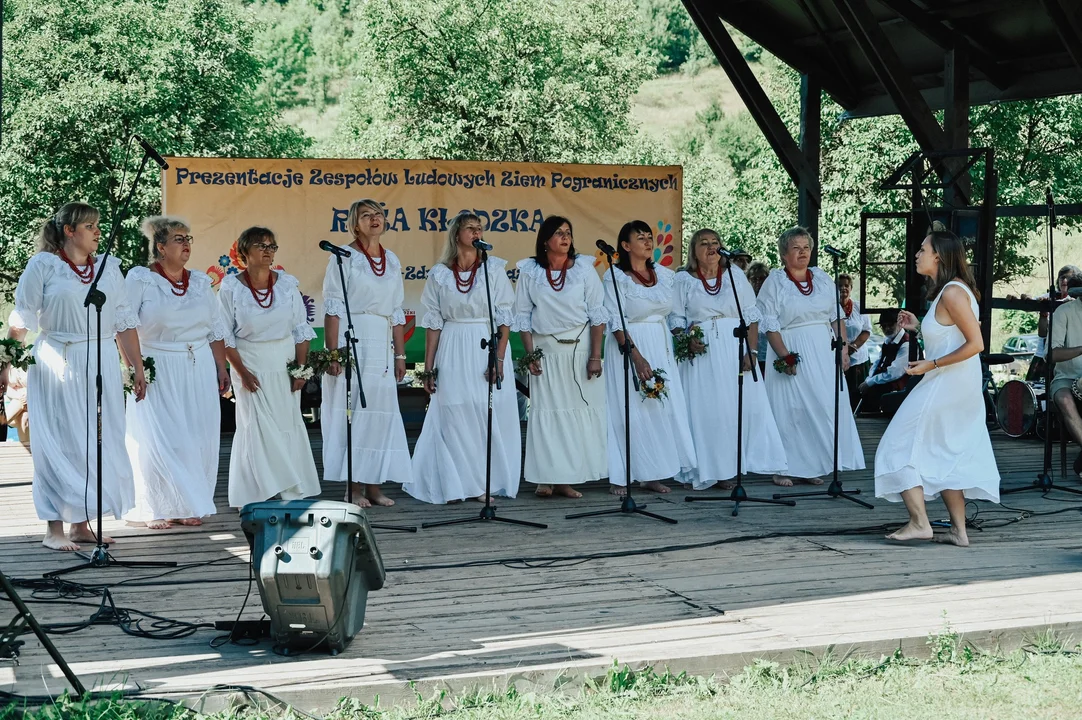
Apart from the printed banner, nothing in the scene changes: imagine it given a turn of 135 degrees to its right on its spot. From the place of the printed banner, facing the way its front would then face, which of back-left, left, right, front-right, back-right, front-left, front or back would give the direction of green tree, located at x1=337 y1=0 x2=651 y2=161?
front-right

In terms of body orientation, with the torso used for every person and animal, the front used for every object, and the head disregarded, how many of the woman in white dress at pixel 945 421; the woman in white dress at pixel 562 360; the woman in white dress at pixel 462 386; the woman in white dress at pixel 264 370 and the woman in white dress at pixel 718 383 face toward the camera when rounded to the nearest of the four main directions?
4

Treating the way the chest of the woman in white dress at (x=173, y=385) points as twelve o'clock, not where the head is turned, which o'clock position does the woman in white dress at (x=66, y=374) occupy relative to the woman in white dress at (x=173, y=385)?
the woman in white dress at (x=66, y=374) is roughly at 3 o'clock from the woman in white dress at (x=173, y=385).

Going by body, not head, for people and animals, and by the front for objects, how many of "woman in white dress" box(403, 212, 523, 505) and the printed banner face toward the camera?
2

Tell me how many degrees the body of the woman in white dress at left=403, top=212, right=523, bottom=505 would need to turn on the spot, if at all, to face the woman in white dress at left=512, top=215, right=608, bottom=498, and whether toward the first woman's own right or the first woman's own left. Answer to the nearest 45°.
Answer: approximately 90° to the first woman's own left

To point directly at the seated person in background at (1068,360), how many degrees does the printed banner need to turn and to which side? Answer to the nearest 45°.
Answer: approximately 45° to its left

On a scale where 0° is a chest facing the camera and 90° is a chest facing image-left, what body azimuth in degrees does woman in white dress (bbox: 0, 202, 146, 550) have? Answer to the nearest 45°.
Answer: approximately 315°

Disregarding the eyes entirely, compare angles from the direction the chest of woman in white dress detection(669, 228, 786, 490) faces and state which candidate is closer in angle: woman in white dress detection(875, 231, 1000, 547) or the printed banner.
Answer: the woman in white dress

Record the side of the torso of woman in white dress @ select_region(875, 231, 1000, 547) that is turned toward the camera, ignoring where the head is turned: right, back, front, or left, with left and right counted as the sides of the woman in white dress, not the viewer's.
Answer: left

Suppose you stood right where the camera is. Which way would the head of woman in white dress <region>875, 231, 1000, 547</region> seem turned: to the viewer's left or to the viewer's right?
to the viewer's left

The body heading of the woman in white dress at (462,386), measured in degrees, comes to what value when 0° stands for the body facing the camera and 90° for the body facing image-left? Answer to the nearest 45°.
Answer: approximately 0°

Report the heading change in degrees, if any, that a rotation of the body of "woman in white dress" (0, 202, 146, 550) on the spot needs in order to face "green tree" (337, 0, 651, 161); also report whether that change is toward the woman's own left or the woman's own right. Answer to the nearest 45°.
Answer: approximately 90° to the woman's own left
